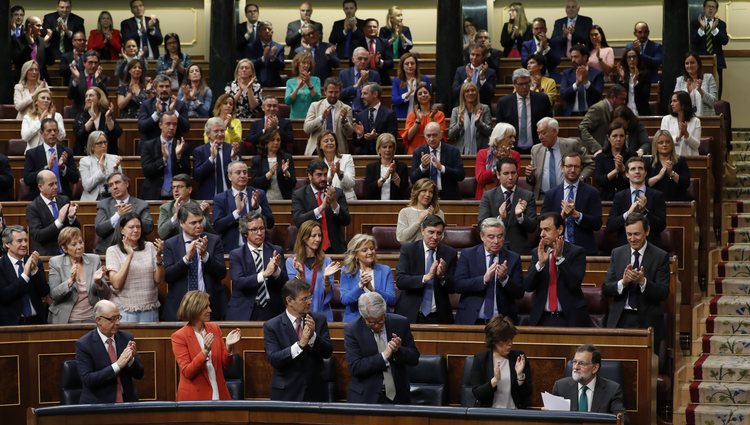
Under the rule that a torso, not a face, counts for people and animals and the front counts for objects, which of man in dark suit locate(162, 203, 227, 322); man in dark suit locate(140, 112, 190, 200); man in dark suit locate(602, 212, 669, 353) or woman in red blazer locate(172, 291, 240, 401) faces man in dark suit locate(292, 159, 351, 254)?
man in dark suit locate(140, 112, 190, 200)

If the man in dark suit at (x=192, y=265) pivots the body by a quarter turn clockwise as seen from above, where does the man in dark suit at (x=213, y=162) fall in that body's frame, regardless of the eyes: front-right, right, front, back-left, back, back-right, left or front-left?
right

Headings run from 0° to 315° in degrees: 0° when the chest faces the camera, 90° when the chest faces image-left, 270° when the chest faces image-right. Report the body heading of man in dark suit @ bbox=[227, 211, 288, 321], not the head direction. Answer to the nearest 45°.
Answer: approximately 315°

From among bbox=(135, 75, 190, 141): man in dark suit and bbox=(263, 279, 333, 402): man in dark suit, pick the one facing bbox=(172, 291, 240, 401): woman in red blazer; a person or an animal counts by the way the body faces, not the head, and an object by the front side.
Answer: bbox=(135, 75, 190, 141): man in dark suit

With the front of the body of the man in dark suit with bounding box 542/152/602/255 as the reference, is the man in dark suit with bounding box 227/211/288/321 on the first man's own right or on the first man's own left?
on the first man's own right

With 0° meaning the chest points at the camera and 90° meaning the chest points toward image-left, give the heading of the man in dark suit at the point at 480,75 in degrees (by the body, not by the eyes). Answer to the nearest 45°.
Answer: approximately 0°

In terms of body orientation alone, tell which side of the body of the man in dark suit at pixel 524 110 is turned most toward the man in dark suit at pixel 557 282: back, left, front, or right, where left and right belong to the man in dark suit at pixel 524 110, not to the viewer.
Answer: front

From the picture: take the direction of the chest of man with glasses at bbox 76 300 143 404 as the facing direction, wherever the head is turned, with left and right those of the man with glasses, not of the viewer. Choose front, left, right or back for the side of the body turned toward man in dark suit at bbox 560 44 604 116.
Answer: left

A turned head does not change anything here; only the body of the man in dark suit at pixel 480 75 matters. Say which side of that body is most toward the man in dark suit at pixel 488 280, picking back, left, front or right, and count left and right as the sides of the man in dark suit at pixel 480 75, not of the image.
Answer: front

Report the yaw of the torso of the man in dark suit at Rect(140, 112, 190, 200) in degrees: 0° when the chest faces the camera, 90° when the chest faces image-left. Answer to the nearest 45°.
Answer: approximately 315°

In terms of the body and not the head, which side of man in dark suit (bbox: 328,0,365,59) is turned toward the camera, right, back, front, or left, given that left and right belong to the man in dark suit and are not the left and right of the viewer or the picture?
front

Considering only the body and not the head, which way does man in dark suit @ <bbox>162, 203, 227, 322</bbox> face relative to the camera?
toward the camera

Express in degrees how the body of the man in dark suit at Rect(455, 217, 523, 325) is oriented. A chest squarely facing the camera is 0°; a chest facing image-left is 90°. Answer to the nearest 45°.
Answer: approximately 0°

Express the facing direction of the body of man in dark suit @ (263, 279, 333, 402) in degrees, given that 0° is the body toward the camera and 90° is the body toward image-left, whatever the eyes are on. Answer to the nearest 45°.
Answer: approximately 315°

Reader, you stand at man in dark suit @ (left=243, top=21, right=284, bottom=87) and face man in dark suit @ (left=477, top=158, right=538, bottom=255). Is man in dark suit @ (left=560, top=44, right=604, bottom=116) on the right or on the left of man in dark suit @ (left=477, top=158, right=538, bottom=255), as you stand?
left

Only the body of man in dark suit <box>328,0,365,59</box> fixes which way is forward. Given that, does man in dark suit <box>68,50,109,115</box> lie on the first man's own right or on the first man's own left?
on the first man's own right
